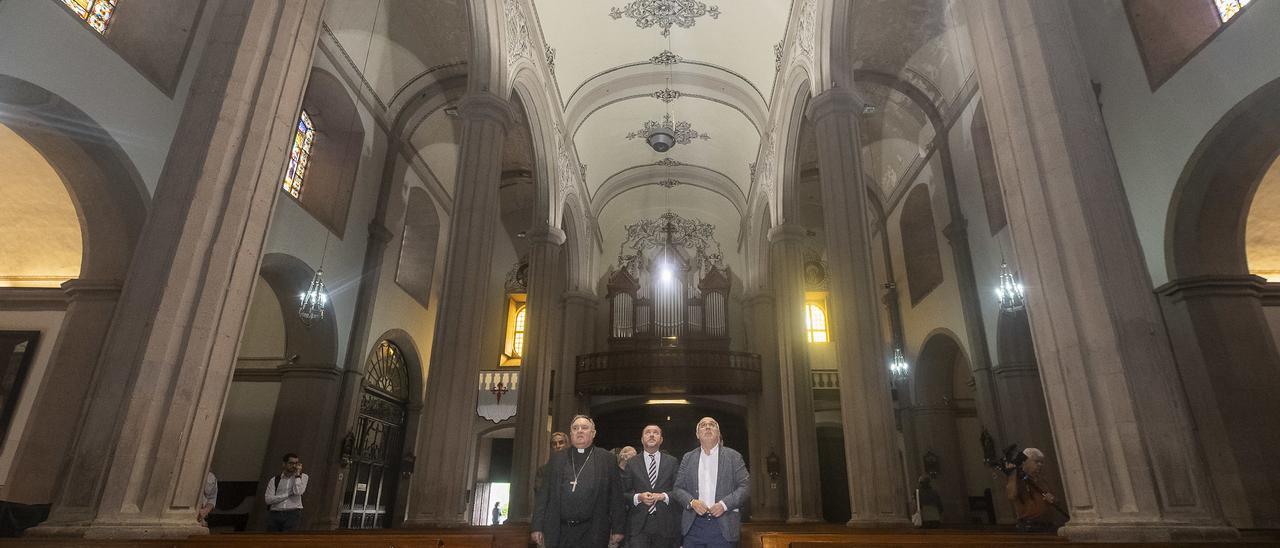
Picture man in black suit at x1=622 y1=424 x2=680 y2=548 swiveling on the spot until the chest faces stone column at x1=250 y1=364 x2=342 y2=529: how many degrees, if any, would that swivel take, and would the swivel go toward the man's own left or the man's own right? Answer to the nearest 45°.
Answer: approximately 135° to the man's own right

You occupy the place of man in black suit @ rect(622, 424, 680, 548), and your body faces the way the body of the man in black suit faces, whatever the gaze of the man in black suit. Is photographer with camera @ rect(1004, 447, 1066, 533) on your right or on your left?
on your left

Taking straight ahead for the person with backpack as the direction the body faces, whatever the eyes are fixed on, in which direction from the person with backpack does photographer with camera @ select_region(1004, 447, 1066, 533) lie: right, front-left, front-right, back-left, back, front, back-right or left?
front-left

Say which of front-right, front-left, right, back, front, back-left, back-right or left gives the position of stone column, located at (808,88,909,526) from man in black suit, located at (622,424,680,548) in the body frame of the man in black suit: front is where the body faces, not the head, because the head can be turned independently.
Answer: back-left

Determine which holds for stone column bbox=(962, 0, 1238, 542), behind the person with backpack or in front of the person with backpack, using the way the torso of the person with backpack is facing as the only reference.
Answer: in front

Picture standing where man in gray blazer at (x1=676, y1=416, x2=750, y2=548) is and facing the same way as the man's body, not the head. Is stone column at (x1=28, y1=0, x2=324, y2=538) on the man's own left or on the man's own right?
on the man's own right

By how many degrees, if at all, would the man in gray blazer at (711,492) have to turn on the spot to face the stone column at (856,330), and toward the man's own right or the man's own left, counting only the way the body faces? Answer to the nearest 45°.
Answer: approximately 135° to the man's own left

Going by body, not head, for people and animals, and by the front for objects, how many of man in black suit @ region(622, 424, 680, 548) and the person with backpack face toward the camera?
2

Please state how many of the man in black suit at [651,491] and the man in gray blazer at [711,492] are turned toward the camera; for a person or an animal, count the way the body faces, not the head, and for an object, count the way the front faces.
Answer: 2
